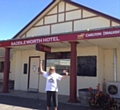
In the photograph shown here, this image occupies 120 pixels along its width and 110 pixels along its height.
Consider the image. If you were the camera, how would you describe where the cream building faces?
facing the viewer and to the left of the viewer
